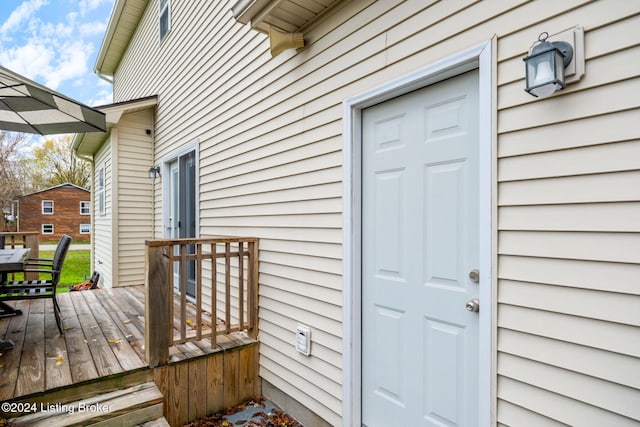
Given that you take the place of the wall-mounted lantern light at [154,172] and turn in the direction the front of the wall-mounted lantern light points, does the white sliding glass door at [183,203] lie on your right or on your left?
on your left

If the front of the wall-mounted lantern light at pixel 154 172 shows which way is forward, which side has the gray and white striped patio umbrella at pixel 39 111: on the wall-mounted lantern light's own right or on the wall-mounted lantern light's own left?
on the wall-mounted lantern light's own left

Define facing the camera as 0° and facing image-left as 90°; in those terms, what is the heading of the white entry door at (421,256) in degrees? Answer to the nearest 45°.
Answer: approximately 45°

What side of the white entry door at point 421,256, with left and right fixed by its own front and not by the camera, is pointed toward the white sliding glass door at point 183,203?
right

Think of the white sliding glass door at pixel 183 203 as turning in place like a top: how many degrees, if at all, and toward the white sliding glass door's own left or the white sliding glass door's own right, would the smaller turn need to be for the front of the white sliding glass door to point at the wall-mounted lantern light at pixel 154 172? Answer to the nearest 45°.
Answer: approximately 90° to the white sliding glass door's own right

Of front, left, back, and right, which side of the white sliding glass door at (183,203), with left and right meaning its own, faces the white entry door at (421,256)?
left

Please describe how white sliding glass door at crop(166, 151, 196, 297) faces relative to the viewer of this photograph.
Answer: facing to the left of the viewer

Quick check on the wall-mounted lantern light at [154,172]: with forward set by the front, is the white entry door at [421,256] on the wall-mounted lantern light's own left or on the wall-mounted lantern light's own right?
on the wall-mounted lantern light's own left

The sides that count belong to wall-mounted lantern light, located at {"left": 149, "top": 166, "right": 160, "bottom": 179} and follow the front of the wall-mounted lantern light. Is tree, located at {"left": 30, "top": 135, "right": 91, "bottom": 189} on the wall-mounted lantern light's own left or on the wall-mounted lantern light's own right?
on the wall-mounted lantern light's own right

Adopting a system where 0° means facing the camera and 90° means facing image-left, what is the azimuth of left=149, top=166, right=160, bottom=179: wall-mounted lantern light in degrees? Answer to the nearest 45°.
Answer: approximately 90°

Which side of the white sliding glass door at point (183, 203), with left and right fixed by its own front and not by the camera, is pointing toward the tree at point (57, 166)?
right

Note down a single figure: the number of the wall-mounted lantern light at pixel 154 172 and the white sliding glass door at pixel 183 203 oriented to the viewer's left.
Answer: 2
